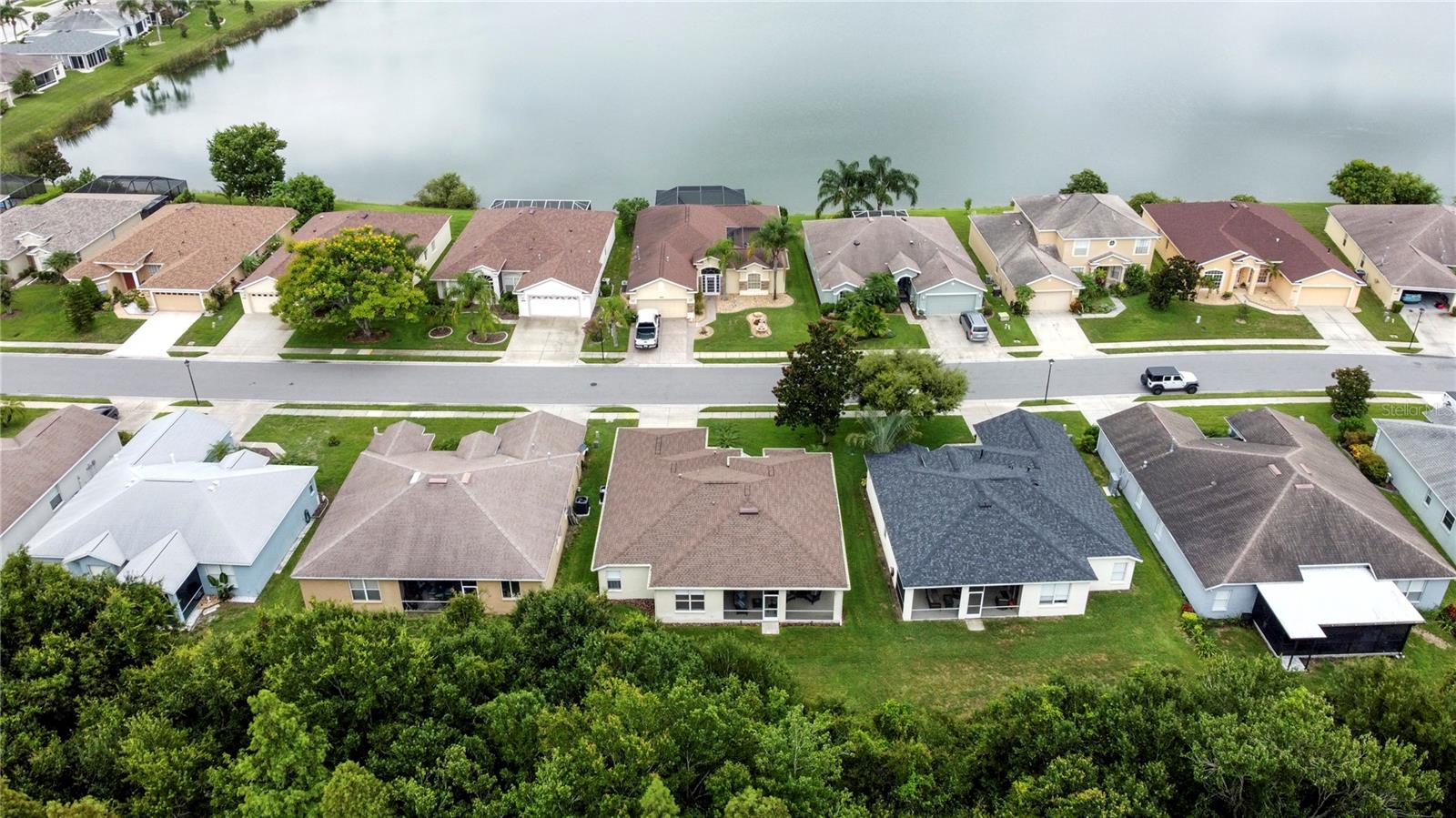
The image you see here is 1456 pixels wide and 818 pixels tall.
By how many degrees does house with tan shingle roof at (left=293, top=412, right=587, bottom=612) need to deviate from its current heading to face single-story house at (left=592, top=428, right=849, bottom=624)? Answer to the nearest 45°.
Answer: approximately 90° to its right

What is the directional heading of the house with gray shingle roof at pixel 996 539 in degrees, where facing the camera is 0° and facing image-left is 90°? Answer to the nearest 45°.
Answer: approximately 180°

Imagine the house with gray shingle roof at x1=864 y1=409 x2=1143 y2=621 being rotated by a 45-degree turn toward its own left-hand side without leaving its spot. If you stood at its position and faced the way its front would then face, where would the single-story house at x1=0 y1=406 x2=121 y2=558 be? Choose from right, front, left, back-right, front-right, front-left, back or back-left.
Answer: front-left

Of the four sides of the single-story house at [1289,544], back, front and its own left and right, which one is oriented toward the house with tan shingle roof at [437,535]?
left

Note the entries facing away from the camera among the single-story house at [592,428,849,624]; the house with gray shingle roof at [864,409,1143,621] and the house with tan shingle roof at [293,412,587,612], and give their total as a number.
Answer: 3

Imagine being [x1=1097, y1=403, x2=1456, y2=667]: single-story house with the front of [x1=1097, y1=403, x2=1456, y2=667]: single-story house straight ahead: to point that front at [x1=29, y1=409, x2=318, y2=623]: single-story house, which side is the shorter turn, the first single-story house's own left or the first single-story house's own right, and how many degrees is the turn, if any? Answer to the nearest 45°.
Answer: approximately 90° to the first single-story house's own left

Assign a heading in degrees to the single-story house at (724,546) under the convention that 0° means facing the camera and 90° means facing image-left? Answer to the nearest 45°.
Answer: approximately 180°

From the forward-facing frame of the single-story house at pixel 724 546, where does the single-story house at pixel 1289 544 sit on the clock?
the single-story house at pixel 1289 544 is roughly at 3 o'clock from the single-story house at pixel 724 546.

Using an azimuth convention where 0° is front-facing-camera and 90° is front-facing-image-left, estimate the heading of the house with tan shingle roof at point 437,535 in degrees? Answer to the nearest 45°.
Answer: approximately 180°

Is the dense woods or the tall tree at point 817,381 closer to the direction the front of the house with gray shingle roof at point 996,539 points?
the tall tree

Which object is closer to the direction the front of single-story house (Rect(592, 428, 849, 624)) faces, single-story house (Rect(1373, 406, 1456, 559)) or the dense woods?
the single-story house

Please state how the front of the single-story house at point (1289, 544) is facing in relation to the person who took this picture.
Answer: facing away from the viewer and to the left of the viewer
